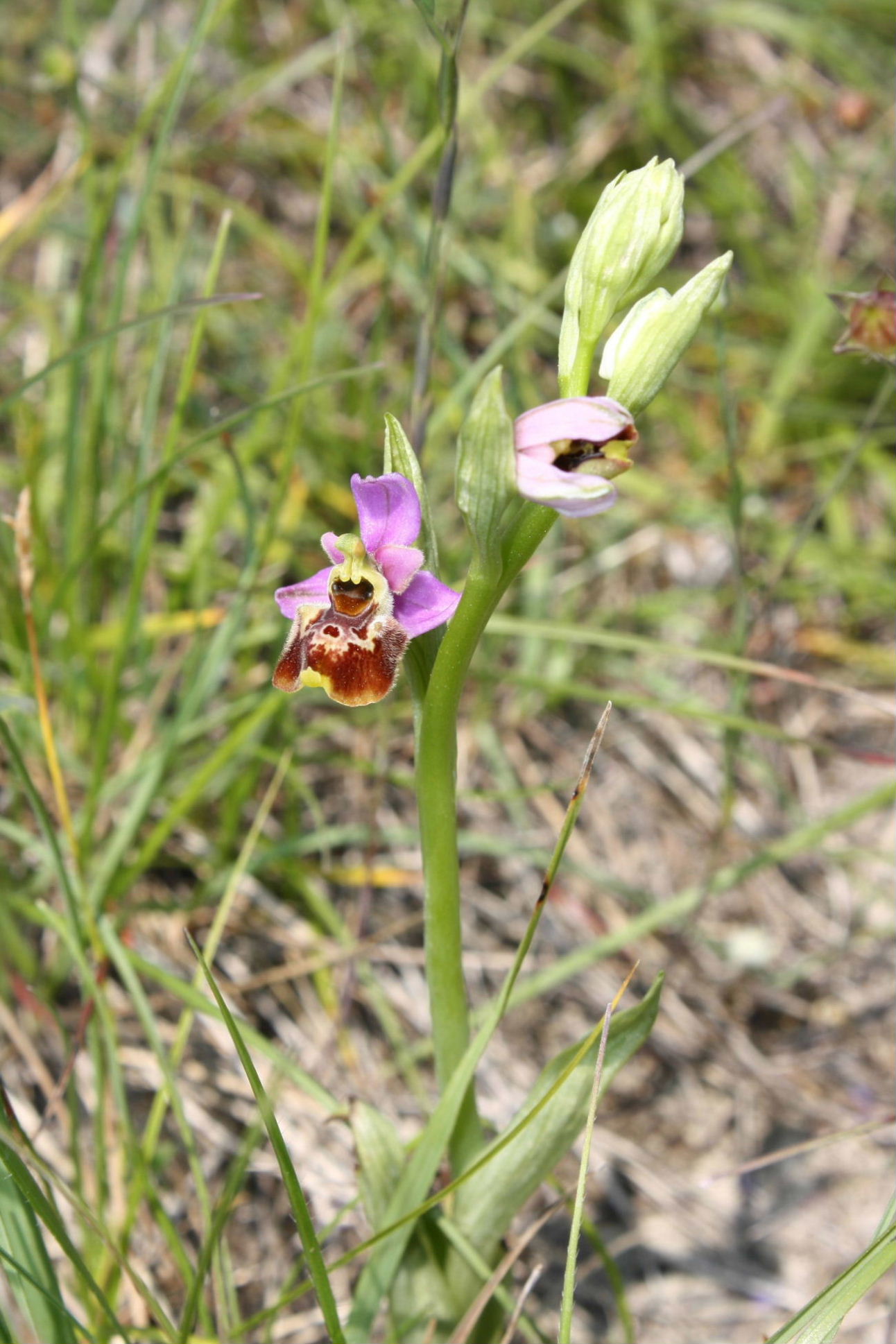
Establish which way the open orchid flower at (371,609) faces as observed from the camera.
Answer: facing the viewer and to the left of the viewer
